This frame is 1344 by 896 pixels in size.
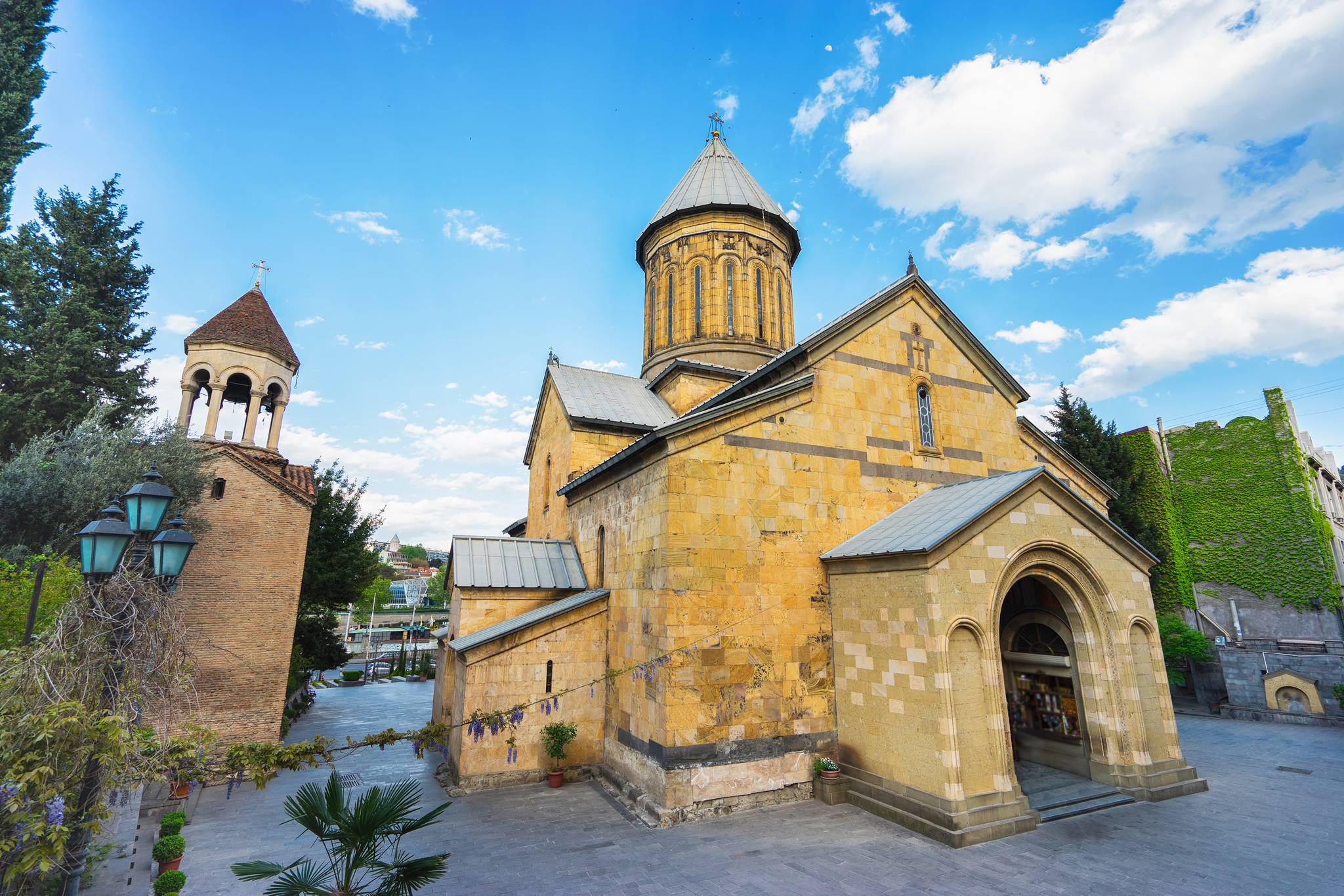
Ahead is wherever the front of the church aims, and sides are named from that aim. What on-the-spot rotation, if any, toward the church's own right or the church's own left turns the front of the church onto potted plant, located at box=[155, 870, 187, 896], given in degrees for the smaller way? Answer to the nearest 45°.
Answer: approximately 90° to the church's own right

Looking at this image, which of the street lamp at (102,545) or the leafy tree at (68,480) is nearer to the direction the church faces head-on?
the street lamp

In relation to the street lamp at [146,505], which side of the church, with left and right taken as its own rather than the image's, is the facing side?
right

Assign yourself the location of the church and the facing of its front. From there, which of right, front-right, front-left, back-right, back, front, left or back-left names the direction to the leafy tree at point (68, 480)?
back-right

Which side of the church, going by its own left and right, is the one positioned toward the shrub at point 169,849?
right

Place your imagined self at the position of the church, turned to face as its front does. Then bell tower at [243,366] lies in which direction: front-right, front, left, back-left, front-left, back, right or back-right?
back-right

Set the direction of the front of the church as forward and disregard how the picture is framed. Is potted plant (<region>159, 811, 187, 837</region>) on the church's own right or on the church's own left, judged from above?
on the church's own right

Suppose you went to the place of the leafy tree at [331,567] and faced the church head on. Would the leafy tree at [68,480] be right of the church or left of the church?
right

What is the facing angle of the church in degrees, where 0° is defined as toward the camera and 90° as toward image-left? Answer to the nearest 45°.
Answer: approximately 315°

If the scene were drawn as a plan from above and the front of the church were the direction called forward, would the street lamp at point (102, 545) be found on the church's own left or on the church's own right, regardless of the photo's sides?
on the church's own right

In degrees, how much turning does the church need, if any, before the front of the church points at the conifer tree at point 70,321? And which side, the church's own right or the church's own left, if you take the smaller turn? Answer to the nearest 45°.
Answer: approximately 135° to the church's own right

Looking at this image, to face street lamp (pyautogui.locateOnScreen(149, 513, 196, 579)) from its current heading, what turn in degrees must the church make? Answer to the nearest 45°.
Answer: approximately 90° to its right

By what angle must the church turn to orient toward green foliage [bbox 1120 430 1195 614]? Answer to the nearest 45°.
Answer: approximately 90° to its left

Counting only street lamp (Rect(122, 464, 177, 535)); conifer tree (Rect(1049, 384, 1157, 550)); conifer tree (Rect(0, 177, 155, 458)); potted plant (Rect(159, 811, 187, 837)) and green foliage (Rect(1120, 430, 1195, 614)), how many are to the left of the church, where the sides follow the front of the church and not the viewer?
2
